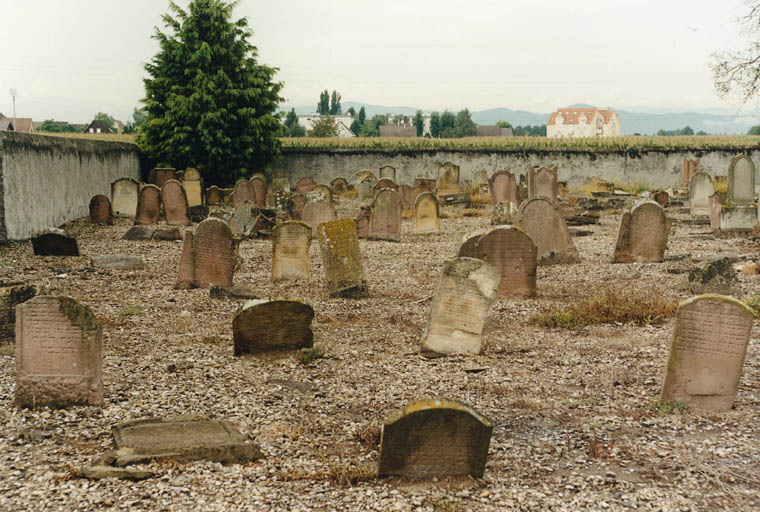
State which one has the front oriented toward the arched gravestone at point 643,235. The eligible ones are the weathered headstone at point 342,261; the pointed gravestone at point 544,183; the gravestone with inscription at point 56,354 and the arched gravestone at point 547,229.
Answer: the pointed gravestone at point 544,183

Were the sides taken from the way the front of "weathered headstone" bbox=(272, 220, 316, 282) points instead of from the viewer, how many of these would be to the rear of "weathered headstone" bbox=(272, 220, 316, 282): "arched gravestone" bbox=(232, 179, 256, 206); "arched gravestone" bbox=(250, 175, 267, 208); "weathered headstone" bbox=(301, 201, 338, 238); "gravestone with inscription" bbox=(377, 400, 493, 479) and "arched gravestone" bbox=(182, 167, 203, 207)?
4

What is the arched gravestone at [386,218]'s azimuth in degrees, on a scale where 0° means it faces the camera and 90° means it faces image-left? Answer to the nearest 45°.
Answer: approximately 0°

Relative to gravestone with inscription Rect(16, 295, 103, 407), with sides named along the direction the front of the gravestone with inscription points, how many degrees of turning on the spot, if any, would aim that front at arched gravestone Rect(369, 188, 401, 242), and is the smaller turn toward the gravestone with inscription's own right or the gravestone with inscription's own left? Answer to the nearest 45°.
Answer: approximately 135° to the gravestone with inscription's own left

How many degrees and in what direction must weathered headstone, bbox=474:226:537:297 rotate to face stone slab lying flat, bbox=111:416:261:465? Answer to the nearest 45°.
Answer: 0° — it already faces it

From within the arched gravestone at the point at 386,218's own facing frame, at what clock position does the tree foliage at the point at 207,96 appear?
The tree foliage is roughly at 5 o'clock from the arched gravestone.

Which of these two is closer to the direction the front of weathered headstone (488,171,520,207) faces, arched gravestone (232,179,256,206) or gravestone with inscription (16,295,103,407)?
the gravestone with inscription

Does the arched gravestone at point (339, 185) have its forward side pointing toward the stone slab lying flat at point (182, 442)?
yes

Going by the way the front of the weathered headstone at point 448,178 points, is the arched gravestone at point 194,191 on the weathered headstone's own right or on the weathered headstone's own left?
on the weathered headstone's own right

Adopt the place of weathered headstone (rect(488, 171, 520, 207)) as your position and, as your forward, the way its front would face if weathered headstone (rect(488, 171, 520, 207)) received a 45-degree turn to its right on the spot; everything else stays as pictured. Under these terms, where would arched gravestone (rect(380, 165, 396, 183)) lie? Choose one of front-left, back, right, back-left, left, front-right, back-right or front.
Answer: right

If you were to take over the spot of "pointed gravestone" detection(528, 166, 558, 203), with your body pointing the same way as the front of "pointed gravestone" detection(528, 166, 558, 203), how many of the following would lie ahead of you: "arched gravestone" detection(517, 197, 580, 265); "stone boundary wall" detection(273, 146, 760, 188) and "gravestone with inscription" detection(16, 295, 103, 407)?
2

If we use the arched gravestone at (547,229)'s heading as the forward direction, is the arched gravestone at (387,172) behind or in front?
behind

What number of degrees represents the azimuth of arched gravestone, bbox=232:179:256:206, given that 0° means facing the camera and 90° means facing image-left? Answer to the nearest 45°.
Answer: approximately 0°

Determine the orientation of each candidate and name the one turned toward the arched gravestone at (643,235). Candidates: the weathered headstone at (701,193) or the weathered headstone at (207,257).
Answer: the weathered headstone at (701,193)
